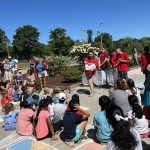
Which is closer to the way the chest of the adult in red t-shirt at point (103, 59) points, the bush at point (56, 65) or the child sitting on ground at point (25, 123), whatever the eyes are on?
the child sitting on ground

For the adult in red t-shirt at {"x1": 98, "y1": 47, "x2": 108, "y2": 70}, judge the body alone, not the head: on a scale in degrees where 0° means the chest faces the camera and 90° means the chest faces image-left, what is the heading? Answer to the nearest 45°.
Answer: approximately 45°

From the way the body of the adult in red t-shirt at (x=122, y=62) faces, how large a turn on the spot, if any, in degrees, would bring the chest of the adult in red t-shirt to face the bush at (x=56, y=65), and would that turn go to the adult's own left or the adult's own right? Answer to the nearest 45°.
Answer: approximately 90° to the adult's own right

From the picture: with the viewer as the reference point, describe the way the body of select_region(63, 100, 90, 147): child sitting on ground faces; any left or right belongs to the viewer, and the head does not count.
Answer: facing away from the viewer and to the right of the viewer

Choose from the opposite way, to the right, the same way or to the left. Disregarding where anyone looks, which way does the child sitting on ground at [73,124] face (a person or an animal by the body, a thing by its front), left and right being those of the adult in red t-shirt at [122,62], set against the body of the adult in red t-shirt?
the opposite way

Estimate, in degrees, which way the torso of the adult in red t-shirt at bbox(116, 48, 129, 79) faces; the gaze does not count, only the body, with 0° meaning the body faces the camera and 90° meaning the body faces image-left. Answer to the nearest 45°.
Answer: approximately 45°

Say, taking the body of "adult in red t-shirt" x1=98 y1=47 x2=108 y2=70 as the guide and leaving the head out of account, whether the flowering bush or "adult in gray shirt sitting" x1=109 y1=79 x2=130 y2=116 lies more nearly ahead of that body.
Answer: the adult in gray shirt sitting
